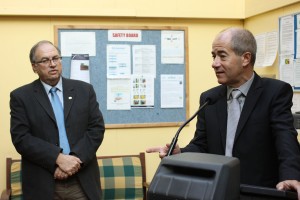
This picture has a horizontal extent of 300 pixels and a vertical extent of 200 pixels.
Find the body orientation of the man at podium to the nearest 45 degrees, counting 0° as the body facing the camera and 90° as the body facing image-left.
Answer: approximately 45°

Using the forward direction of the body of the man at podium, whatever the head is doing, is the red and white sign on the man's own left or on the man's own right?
on the man's own right

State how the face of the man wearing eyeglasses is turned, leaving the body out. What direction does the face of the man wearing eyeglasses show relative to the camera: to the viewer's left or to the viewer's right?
to the viewer's right

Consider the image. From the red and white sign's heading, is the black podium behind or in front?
in front

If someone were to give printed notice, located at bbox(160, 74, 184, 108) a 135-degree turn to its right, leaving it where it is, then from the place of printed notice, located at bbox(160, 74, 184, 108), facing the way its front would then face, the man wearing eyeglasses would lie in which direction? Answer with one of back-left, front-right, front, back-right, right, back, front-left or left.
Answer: left

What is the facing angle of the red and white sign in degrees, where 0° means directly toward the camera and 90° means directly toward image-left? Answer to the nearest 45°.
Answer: approximately 0°

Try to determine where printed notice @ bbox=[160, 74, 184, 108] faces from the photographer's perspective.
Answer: facing the viewer

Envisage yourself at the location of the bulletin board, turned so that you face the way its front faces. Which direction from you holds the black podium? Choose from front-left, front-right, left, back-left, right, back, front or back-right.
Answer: front

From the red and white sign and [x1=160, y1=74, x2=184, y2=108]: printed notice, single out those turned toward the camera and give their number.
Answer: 2

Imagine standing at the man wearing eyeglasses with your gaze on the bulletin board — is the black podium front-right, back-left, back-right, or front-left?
back-right

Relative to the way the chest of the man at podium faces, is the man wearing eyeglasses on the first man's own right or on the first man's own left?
on the first man's own right

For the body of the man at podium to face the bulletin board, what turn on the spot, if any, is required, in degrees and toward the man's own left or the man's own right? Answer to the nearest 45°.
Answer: approximately 90° to the man's own right
